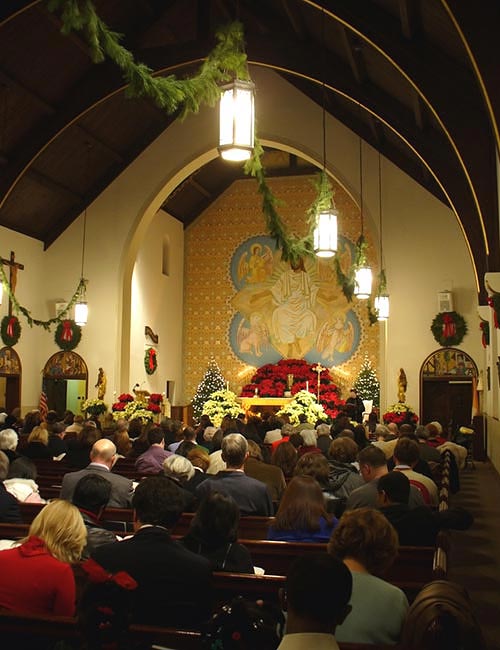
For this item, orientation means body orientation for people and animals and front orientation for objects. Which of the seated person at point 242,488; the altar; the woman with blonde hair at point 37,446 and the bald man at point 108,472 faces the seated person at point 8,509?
the altar

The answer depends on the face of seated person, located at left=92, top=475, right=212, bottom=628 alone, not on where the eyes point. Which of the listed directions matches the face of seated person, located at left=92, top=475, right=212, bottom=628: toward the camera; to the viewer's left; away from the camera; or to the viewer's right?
away from the camera

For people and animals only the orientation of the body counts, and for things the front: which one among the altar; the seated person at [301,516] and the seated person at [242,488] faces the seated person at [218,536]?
the altar

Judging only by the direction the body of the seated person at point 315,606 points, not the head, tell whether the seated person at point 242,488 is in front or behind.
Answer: in front

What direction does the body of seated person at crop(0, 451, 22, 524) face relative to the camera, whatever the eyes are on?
away from the camera

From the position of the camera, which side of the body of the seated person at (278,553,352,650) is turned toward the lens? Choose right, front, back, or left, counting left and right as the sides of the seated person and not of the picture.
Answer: back

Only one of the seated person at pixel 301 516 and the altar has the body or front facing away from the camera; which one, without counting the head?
the seated person

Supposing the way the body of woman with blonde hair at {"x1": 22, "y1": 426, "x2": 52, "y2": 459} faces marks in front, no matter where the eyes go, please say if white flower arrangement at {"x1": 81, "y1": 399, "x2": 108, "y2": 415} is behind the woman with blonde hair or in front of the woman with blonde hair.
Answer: in front

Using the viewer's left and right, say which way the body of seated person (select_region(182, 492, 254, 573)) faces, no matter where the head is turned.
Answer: facing away from the viewer

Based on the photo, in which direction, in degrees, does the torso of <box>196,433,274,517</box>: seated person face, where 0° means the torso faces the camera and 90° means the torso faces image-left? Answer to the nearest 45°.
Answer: approximately 180°

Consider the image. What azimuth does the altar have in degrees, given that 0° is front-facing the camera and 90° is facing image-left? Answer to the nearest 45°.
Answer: approximately 0°

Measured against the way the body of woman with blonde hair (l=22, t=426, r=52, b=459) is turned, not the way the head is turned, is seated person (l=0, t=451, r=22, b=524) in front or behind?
behind

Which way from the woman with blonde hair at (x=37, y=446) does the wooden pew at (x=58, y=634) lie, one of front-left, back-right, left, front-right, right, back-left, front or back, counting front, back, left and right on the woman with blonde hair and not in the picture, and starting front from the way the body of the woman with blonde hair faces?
back

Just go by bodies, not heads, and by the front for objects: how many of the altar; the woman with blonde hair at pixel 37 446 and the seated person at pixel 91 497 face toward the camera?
1

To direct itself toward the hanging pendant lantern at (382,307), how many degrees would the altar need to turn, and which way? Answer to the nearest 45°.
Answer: approximately 45° to its left

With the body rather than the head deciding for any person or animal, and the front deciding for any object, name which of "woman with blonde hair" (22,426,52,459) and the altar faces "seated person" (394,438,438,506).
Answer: the altar

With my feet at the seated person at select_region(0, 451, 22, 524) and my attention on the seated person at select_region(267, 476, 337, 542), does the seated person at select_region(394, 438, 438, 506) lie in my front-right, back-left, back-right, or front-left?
front-left

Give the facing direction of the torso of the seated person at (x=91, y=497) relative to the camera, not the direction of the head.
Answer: away from the camera

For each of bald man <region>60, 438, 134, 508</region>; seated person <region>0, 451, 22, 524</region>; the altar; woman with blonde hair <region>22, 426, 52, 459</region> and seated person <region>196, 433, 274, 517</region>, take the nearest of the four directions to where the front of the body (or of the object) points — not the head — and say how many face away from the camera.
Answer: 4
